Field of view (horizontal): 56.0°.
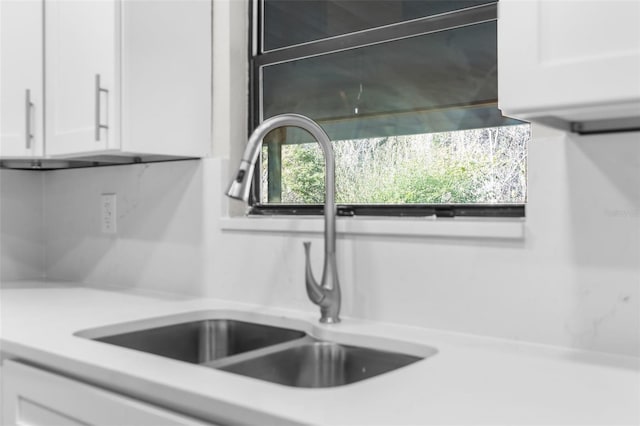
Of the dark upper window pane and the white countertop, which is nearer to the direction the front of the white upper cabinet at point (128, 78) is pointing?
the white countertop

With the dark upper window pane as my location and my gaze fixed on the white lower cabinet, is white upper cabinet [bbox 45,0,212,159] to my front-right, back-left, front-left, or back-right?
front-right

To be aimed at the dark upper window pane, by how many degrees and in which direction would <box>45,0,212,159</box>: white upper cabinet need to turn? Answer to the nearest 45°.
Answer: approximately 135° to its left

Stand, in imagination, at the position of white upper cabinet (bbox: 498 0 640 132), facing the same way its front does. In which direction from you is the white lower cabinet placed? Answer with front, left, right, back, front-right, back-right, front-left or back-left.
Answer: front-right

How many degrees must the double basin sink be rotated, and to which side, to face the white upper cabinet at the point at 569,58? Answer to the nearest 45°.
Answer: approximately 90° to its left

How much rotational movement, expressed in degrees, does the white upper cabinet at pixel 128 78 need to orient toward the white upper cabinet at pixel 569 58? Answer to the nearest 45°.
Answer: approximately 90° to its left

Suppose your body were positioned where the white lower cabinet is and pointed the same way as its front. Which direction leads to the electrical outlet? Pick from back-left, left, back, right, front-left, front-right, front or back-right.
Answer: back-right

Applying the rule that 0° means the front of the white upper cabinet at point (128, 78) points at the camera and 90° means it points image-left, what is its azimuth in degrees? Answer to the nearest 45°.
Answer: approximately 45°

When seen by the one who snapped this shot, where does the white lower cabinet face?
facing the viewer and to the left of the viewer

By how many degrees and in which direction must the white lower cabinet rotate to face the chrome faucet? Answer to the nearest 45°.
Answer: approximately 135° to its left

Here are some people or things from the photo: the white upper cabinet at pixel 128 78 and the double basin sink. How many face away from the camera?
0
